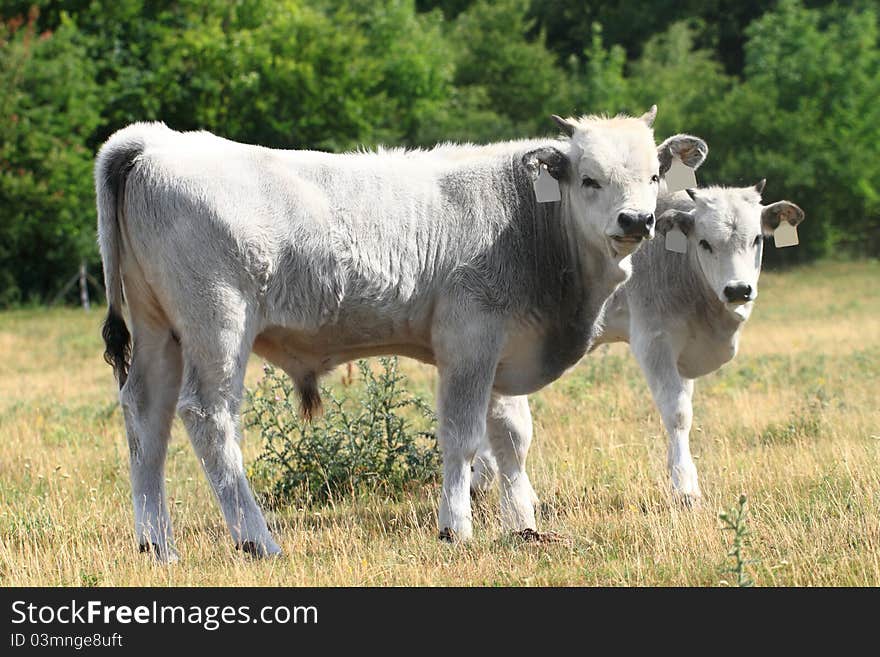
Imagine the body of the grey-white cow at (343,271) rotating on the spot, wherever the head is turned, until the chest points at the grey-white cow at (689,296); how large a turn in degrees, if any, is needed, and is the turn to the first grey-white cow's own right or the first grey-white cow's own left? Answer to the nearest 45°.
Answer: approximately 45° to the first grey-white cow's own left

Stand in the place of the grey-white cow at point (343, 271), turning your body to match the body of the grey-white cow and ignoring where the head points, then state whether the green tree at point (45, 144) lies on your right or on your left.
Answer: on your left

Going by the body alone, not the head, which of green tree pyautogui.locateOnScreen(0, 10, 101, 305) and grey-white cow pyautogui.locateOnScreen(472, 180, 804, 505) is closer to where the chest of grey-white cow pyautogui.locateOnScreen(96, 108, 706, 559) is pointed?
the grey-white cow

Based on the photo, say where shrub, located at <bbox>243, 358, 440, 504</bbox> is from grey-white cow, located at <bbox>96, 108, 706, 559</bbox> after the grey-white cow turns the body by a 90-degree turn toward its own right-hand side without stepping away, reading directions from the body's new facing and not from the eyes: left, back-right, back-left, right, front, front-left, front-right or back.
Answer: back

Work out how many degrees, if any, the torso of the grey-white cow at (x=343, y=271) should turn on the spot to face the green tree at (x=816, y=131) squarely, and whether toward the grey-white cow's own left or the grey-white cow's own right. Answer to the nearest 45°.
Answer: approximately 45° to the grey-white cow's own left

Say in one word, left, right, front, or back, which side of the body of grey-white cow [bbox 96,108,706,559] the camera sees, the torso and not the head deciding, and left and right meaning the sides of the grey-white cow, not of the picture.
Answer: right
